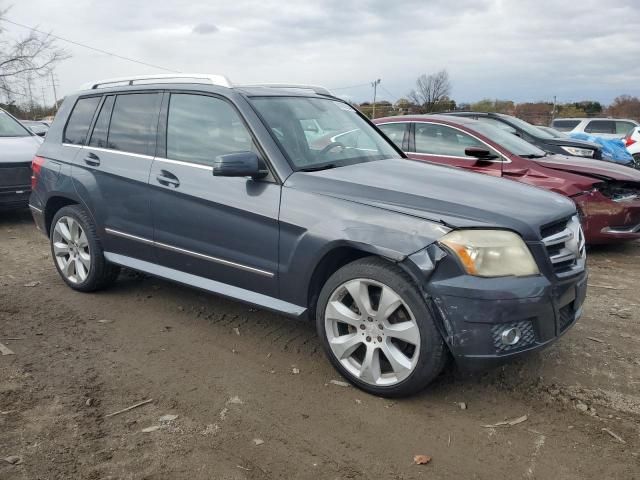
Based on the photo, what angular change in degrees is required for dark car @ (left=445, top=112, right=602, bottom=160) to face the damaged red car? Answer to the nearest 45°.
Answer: approximately 45° to its right

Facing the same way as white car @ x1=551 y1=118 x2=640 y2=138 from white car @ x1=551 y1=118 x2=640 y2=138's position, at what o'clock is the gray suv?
The gray suv is roughly at 3 o'clock from the white car.

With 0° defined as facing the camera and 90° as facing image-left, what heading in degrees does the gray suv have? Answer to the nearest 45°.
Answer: approximately 315°

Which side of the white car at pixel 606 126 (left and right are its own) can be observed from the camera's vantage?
right

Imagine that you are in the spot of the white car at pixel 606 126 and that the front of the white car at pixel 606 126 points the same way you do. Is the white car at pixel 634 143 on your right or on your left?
on your right

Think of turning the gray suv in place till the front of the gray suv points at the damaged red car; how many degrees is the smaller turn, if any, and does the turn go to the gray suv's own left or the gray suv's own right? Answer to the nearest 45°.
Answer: approximately 90° to the gray suv's own left

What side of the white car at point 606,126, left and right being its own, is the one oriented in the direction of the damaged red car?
right
